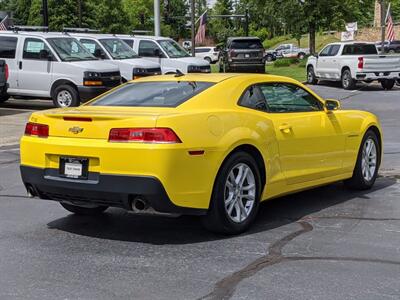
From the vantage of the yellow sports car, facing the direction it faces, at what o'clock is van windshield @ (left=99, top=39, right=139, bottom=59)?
The van windshield is roughly at 10 o'clock from the yellow sports car.

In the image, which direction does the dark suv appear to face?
away from the camera

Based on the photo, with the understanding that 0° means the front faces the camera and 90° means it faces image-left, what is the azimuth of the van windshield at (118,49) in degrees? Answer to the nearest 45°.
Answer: approximately 315°

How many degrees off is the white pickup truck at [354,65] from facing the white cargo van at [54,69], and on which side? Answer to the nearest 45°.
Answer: approximately 90° to its left

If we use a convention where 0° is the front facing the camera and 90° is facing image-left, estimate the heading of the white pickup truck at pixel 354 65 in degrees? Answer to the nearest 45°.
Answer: approximately 135°

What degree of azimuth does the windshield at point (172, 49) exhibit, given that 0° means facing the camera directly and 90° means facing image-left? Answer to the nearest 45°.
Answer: approximately 315°

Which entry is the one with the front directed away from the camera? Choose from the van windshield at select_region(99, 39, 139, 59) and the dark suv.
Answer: the dark suv

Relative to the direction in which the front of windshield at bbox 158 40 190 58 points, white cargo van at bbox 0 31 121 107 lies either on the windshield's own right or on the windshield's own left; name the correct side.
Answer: on the windshield's own right
